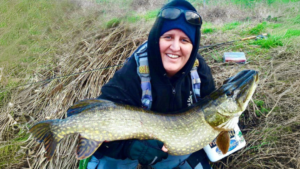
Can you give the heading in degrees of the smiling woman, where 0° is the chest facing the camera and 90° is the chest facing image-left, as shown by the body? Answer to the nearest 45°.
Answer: approximately 0°
